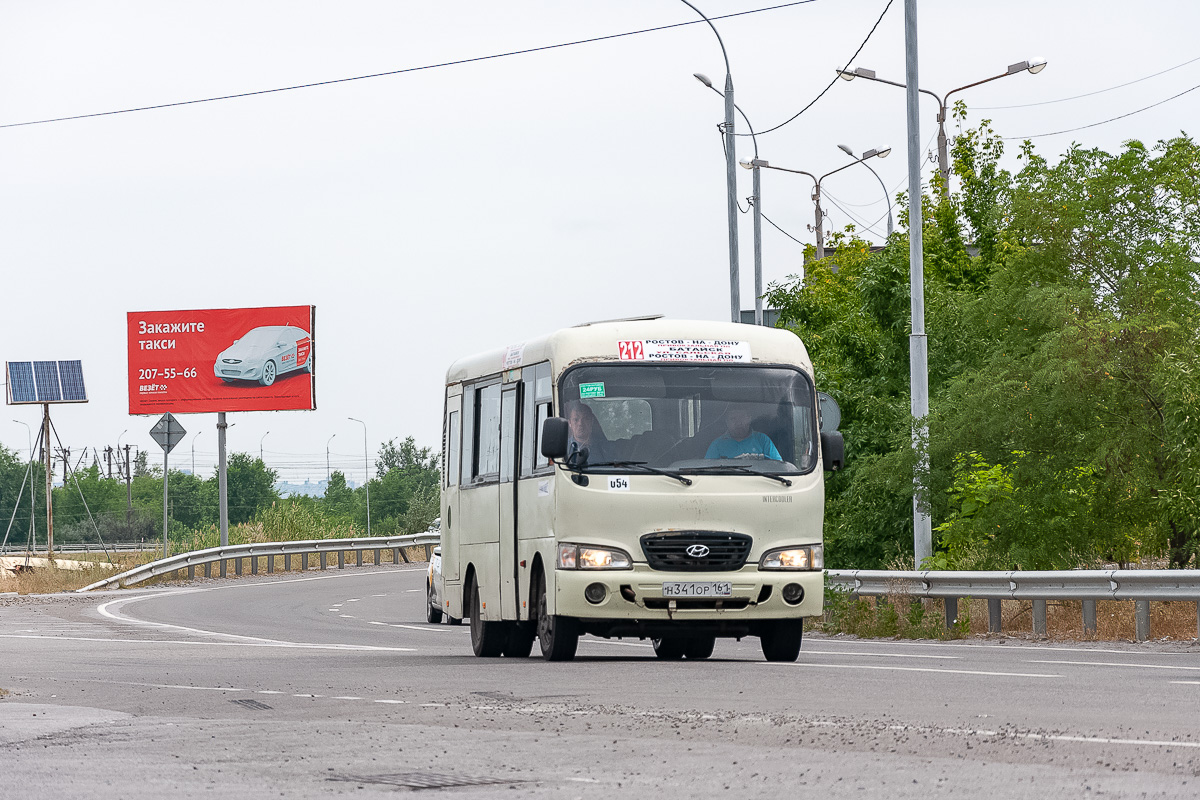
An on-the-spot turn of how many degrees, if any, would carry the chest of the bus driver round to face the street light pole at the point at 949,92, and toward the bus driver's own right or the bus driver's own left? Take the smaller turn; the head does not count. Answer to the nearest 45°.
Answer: approximately 180°

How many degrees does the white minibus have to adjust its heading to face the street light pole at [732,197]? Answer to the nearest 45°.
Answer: approximately 180°

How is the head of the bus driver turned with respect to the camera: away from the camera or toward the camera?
toward the camera

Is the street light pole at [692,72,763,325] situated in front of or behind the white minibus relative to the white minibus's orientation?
behind

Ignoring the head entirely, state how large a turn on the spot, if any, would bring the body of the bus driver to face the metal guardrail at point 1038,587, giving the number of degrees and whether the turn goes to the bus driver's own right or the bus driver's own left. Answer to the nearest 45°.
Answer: approximately 135° to the bus driver's own left

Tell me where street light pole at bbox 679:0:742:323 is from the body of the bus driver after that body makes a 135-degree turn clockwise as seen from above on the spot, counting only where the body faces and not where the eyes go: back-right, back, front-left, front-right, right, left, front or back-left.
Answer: front-right

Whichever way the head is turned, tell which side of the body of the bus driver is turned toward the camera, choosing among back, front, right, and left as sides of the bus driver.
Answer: front

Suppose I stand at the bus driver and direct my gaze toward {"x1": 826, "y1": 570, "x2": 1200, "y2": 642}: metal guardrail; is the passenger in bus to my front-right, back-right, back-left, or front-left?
back-left

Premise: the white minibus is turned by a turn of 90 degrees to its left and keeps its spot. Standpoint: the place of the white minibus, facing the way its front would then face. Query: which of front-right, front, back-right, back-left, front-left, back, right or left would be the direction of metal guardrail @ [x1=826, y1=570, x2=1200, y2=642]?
front-left

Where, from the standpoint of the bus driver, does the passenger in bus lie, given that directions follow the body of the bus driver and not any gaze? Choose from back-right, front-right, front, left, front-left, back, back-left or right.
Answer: right

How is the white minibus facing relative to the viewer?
toward the camera
